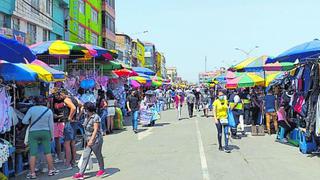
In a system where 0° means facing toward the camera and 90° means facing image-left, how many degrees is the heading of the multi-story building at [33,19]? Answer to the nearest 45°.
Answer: approximately 315°

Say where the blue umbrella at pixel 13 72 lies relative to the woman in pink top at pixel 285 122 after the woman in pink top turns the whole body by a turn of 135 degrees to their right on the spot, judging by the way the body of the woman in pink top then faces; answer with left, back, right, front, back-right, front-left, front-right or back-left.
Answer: front

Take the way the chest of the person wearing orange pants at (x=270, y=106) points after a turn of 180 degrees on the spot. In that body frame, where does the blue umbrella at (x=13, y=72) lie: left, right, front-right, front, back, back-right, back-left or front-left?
front-right

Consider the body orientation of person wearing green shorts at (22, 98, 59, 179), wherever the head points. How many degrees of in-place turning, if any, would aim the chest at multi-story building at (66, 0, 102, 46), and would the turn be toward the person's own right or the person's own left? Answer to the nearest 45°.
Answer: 0° — they already face it

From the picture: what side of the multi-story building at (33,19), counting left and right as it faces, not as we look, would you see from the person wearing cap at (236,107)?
front

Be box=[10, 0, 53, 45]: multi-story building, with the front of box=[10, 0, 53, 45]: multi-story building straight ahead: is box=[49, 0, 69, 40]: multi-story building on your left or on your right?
on your left

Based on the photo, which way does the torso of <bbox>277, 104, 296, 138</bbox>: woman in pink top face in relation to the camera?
to the viewer's right

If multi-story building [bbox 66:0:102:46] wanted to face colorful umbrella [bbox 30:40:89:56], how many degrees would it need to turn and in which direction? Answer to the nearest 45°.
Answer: approximately 45° to its right

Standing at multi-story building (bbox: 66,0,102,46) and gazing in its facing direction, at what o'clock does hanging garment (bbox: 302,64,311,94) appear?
The hanging garment is roughly at 1 o'clock from the multi-story building.

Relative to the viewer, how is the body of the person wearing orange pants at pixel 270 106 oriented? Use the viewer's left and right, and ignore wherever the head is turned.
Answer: facing away from the viewer
